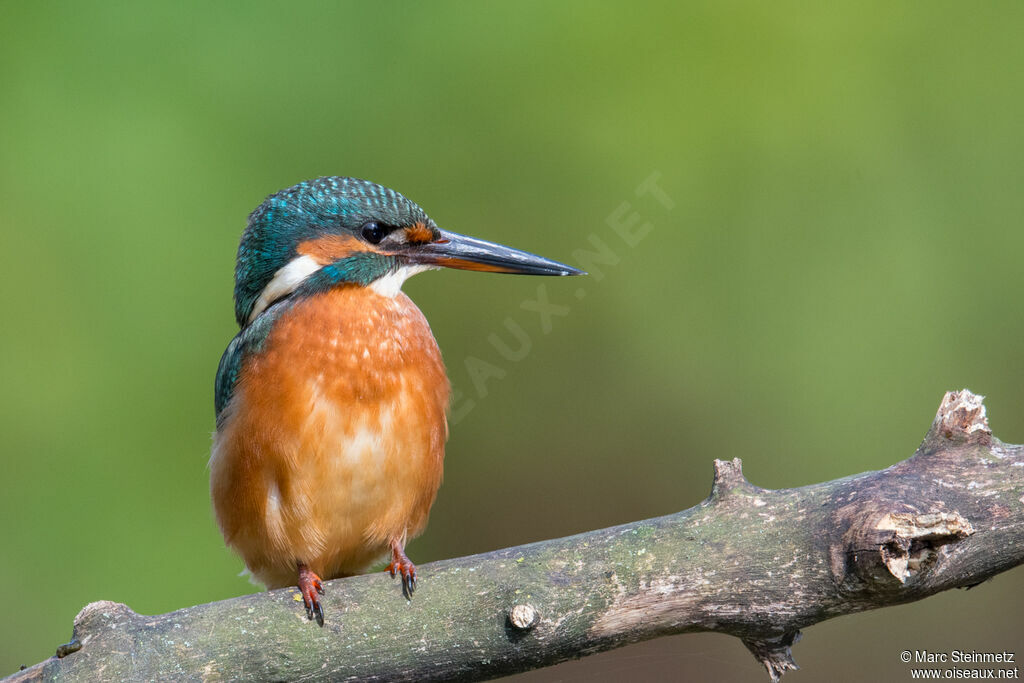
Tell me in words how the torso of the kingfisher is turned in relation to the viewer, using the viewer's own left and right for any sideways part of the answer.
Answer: facing the viewer and to the right of the viewer
